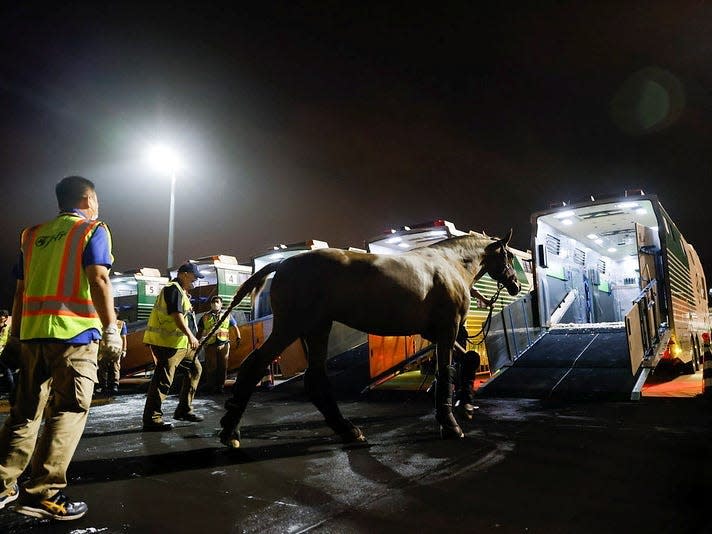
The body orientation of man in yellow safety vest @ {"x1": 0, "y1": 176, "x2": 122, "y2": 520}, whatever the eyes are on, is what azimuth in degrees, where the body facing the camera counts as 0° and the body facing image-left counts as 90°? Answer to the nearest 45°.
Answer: approximately 225°

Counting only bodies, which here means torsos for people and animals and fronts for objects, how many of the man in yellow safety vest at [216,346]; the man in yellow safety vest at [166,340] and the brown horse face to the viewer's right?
2

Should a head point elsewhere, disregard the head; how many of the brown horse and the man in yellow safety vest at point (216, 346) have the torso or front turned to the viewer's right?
1

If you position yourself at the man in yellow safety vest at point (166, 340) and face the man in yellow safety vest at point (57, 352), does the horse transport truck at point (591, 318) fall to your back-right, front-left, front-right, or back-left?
back-left

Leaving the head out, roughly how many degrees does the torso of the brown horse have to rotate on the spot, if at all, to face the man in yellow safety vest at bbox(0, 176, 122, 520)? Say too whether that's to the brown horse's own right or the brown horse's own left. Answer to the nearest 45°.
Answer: approximately 135° to the brown horse's own right

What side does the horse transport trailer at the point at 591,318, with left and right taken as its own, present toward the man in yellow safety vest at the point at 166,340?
back

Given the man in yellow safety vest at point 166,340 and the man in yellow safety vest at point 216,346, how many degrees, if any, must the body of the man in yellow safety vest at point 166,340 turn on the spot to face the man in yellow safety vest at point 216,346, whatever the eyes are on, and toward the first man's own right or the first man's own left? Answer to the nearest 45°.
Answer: approximately 90° to the first man's own left

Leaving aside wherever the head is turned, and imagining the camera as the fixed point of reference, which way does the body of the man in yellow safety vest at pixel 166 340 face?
to the viewer's right

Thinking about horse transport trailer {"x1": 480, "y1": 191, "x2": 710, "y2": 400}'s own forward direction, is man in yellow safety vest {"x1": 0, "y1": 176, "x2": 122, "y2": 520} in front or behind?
behind

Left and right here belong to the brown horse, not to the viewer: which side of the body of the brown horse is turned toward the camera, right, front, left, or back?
right

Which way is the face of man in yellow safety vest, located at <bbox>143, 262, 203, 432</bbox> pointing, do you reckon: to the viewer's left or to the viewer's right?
to the viewer's right
